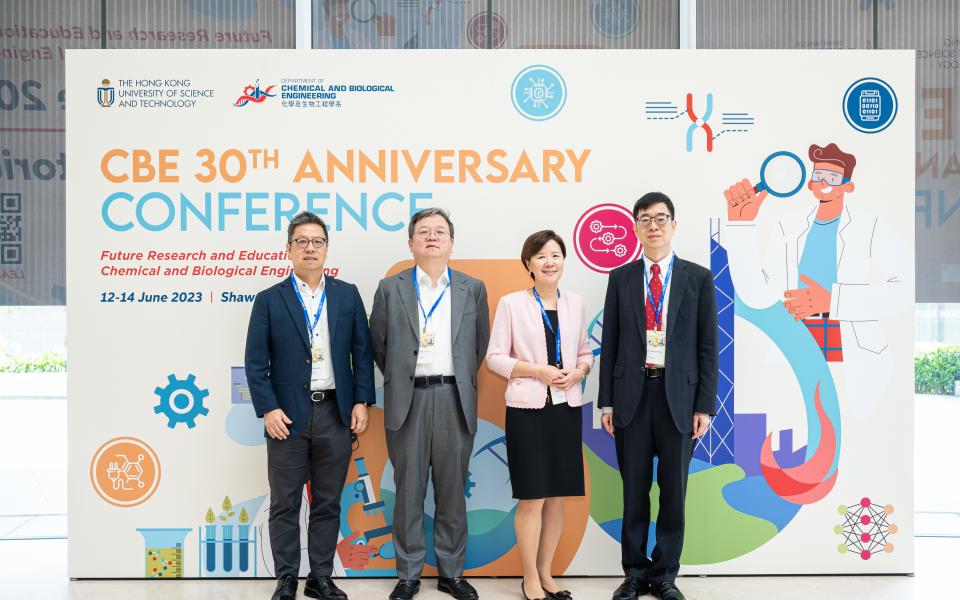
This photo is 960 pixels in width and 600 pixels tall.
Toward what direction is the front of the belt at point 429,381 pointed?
toward the camera

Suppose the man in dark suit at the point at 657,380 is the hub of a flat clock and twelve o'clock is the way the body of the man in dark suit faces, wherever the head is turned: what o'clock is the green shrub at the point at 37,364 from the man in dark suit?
The green shrub is roughly at 3 o'clock from the man in dark suit.

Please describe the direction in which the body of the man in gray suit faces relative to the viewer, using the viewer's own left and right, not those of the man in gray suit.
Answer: facing the viewer

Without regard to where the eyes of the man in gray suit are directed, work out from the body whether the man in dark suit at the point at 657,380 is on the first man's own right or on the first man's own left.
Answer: on the first man's own left

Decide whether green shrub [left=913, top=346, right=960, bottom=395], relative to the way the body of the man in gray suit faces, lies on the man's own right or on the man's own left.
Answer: on the man's own left

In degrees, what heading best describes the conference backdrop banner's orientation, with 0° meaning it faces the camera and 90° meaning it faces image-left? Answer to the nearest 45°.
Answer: approximately 0°

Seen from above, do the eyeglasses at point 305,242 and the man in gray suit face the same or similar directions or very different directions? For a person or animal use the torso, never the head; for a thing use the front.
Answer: same or similar directions

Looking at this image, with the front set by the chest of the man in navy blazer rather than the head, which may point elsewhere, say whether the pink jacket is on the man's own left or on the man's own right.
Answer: on the man's own left

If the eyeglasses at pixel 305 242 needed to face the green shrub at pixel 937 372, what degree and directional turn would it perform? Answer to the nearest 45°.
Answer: approximately 90° to its left

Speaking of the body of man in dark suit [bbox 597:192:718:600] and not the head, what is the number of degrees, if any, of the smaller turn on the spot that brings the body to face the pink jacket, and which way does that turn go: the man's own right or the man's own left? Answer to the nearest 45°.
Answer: approximately 90° to the man's own right

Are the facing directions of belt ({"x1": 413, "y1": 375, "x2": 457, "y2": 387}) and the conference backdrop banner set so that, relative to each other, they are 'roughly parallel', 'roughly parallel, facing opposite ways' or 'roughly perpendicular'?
roughly parallel
